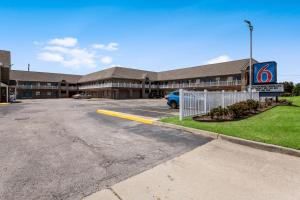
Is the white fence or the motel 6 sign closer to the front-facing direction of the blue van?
the white fence

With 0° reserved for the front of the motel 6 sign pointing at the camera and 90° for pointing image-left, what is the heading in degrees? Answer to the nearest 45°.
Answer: approximately 0°

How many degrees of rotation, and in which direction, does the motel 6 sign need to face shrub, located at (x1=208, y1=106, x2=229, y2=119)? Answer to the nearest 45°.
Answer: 0° — it already faces it

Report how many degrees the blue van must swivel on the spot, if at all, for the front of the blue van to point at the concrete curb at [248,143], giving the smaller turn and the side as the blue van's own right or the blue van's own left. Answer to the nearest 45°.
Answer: approximately 45° to the blue van's own left

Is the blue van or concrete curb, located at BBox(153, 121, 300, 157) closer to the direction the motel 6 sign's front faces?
the concrete curb

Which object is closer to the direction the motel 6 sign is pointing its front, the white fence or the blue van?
the white fence

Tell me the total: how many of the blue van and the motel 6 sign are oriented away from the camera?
0

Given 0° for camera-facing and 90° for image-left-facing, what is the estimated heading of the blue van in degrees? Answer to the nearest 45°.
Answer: approximately 45°

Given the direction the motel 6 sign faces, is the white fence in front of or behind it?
in front

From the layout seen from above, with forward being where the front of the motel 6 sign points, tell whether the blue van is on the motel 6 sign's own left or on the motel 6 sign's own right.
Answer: on the motel 6 sign's own right

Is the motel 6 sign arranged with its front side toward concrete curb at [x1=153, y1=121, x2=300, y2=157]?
yes
